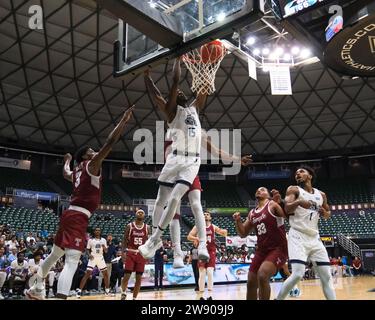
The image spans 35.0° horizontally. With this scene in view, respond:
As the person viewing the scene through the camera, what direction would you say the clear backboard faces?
facing away from the viewer and to the right of the viewer

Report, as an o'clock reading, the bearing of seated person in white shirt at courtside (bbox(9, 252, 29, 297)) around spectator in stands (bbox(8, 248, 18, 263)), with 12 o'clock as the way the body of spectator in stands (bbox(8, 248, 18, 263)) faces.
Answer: seated person in white shirt at courtside (bbox(9, 252, 29, 297)) is roughly at 1 o'clock from spectator in stands (bbox(8, 248, 18, 263)).

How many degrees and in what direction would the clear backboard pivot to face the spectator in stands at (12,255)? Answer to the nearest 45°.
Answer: approximately 90° to its left

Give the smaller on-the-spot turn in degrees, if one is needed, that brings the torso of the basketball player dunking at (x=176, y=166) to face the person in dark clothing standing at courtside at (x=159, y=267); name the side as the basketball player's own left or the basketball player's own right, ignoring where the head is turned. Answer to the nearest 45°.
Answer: approximately 135° to the basketball player's own left

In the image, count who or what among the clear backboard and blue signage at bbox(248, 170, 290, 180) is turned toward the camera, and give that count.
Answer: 1

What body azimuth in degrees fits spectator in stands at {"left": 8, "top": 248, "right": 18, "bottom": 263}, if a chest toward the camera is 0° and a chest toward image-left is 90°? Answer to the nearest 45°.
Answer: approximately 315°

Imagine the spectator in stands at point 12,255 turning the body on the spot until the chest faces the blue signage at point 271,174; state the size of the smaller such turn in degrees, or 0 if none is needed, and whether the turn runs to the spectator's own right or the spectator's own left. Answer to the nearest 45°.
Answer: approximately 90° to the spectator's own left
